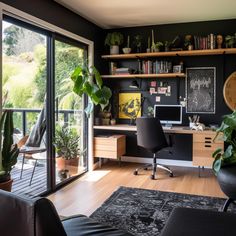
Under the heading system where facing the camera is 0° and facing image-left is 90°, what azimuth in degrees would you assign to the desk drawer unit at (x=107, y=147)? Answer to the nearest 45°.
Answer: approximately 45°

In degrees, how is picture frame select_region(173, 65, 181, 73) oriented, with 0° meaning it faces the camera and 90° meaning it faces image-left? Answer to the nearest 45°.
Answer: approximately 0°

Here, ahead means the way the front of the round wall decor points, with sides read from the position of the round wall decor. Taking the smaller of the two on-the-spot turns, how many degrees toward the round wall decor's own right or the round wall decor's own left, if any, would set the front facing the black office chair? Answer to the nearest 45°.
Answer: approximately 45° to the round wall decor's own right

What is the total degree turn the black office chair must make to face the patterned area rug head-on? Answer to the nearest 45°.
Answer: approximately 135° to its right

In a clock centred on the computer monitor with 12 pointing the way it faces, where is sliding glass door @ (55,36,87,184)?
The sliding glass door is roughly at 2 o'clock from the computer monitor.

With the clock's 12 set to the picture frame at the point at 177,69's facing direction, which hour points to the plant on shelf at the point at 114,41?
The plant on shelf is roughly at 3 o'clock from the picture frame.

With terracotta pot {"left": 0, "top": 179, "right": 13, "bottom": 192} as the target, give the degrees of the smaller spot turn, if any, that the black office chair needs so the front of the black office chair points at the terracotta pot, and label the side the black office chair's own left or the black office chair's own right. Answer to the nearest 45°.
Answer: approximately 180°

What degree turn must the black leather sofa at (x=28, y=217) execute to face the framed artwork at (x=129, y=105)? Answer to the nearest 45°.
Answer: approximately 45° to its left
